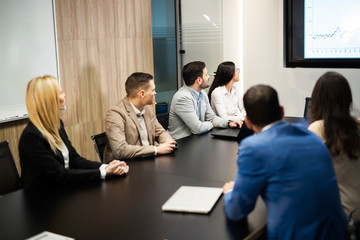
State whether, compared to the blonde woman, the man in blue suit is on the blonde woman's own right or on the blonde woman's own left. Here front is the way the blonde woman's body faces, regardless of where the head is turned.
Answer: on the blonde woman's own right

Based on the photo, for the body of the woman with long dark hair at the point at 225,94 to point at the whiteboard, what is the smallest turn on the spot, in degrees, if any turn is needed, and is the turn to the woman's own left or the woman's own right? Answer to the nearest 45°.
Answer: approximately 90° to the woman's own right

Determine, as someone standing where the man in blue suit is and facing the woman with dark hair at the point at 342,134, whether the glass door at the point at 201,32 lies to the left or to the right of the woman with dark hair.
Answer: left

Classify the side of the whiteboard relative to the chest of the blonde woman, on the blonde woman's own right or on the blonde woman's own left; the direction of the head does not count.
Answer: on the blonde woman's own left

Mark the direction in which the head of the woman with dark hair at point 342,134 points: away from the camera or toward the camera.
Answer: away from the camera

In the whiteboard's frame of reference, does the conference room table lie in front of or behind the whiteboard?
in front

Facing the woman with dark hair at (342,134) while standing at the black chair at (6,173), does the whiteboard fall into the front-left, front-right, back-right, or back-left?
back-left

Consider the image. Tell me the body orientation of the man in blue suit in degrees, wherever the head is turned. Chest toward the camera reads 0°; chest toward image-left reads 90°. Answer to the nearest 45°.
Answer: approximately 135°

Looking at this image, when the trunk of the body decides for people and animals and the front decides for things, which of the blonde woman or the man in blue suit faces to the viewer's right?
the blonde woman

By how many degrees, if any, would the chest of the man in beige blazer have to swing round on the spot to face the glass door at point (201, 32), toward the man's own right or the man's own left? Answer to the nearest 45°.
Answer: approximately 135° to the man's own left

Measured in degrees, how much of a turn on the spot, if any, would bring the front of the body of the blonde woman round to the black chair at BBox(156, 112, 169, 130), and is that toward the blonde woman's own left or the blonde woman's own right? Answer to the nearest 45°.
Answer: approximately 45° to the blonde woman's own left

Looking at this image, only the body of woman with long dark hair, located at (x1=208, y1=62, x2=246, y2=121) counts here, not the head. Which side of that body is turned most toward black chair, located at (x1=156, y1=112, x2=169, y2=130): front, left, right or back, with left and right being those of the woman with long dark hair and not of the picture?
right

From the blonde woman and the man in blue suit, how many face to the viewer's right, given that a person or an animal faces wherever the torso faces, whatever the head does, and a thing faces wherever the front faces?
1

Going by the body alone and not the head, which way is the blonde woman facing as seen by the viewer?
to the viewer's right

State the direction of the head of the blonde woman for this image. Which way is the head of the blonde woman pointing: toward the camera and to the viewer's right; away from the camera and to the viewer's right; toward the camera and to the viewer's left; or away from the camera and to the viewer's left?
away from the camera and to the viewer's right

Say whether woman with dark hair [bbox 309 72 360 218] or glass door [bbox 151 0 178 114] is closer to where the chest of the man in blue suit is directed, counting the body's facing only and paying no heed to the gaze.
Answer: the glass door

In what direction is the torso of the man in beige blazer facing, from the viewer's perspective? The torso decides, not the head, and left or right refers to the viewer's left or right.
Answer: facing the viewer and to the right of the viewer
